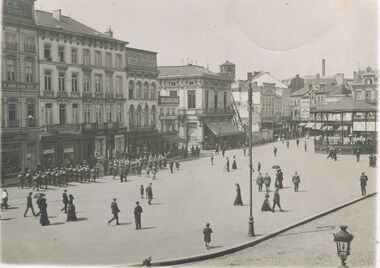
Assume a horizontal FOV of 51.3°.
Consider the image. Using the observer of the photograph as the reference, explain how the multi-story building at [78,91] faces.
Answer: facing the viewer and to the right of the viewer

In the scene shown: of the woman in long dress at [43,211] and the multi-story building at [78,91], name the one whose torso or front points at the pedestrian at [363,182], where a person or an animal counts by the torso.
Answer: the multi-story building

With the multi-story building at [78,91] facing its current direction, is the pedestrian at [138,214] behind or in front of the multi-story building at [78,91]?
in front

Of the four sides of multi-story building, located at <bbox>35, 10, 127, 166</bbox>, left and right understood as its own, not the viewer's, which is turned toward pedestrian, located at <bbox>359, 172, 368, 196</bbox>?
front

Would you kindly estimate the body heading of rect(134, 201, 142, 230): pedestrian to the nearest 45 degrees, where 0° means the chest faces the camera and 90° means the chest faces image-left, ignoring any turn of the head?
approximately 180°

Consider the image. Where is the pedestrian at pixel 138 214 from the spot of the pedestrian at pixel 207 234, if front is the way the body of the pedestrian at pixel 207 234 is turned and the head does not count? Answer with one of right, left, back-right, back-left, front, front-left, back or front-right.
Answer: front-left

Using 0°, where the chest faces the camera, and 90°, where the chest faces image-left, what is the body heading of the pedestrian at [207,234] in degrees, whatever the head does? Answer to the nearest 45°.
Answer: approximately 180°

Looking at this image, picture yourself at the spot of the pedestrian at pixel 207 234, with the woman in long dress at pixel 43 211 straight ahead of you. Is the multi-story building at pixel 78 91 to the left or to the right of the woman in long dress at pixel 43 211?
right

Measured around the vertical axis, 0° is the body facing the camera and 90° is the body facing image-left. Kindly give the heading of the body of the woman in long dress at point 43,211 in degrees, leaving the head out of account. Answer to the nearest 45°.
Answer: approximately 90°

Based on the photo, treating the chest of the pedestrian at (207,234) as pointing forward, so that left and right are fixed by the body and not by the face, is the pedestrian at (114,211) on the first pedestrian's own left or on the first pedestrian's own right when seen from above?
on the first pedestrian's own left

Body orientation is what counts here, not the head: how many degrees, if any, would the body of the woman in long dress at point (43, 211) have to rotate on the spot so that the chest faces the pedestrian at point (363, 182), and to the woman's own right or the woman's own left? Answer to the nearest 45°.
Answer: approximately 180°

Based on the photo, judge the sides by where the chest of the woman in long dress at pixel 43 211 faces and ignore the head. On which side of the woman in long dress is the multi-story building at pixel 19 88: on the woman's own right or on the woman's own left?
on the woman's own right
